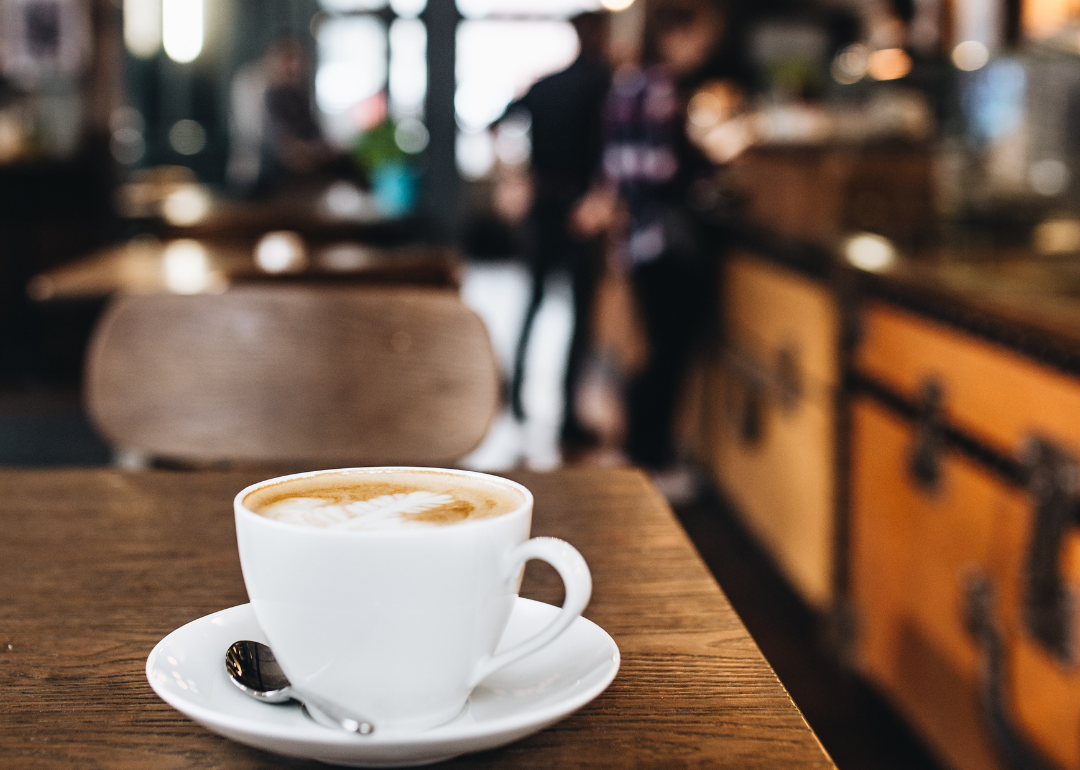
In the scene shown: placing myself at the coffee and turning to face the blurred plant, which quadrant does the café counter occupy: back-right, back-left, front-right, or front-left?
front-right

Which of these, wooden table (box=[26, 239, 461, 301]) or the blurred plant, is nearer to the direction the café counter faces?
the wooden table

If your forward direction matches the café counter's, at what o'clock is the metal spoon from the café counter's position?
The metal spoon is roughly at 11 o'clock from the café counter.

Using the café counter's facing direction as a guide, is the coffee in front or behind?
in front

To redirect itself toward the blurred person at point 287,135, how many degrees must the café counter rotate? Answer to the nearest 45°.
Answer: approximately 90° to its right

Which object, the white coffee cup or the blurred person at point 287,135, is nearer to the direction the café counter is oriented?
the white coffee cup

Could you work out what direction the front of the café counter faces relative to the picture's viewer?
facing the viewer and to the left of the viewer
